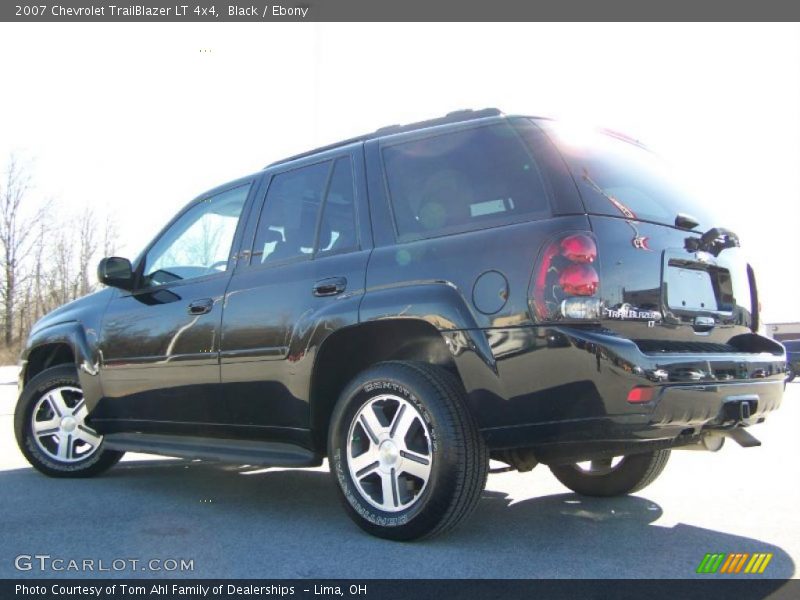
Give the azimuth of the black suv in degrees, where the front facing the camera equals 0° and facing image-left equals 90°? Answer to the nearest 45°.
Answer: approximately 135°
